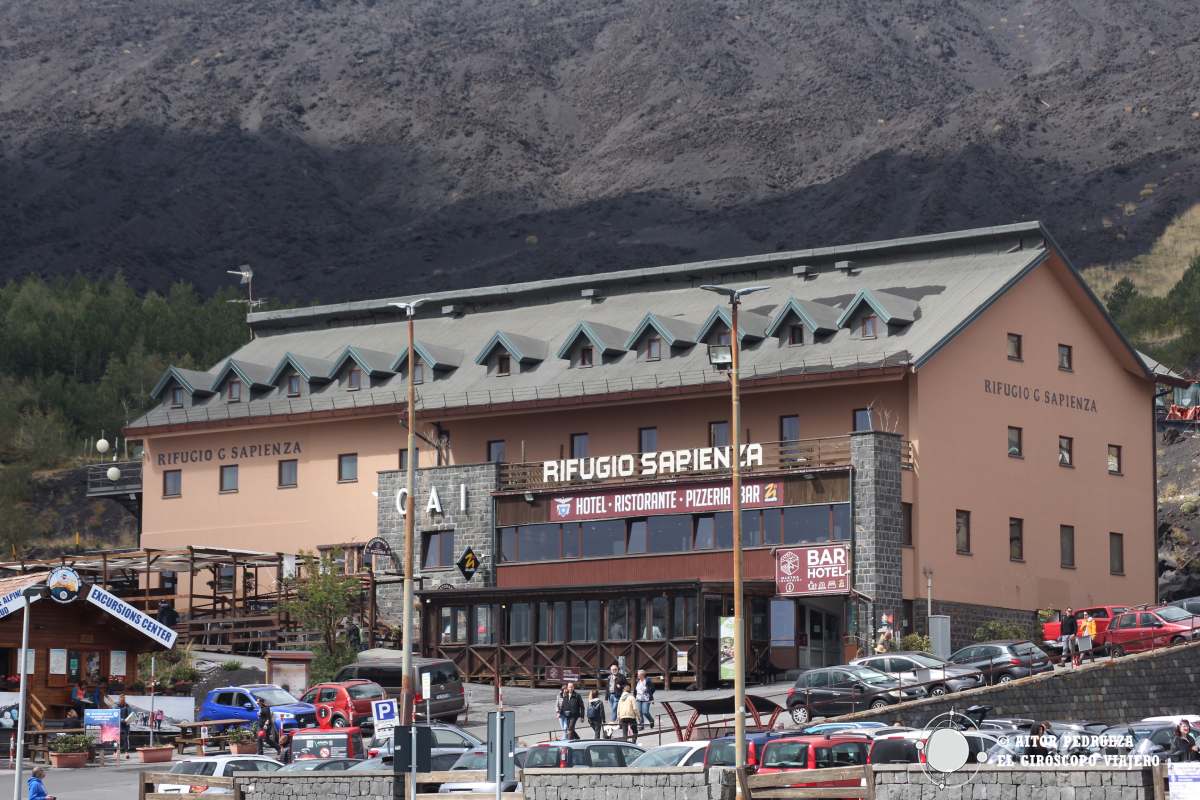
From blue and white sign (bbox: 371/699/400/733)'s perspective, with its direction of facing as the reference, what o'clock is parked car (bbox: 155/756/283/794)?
The parked car is roughly at 2 o'clock from the blue and white sign.

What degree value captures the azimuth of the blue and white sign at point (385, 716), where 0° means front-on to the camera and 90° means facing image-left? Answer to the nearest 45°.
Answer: approximately 0°
